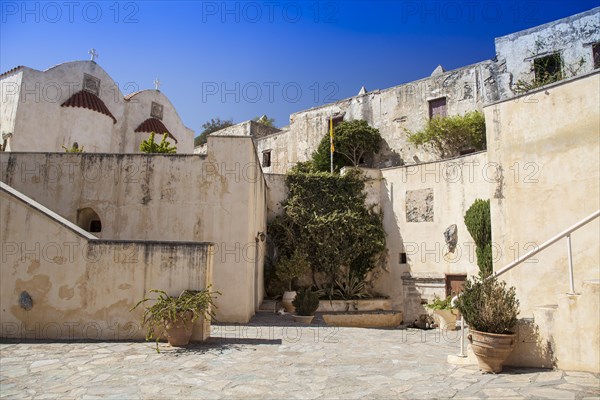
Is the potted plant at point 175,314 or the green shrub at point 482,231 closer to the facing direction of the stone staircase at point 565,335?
the potted plant

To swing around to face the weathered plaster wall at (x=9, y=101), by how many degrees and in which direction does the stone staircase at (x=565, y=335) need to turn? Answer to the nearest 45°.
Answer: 0° — it already faces it

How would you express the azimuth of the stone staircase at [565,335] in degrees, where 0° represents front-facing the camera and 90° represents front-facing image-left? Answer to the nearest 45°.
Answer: approximately 90°

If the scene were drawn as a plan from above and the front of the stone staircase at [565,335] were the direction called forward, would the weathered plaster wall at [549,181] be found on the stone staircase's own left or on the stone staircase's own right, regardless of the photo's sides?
on the stone staircase's own right

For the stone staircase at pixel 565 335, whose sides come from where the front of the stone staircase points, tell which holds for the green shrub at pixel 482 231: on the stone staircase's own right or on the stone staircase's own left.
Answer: on the stone staircase's own right

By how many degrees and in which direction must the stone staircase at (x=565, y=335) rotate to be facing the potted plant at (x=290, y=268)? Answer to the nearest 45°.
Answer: approximately 45° to its right

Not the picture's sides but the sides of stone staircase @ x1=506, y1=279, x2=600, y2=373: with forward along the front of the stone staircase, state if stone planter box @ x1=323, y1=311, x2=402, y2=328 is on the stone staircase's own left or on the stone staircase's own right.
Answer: on the stone staircase's own right

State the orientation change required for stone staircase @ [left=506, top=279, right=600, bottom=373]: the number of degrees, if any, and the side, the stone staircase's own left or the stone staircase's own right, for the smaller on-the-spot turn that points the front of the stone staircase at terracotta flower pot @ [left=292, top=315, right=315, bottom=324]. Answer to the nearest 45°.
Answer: approximately 45° to the stone staircase's own right
